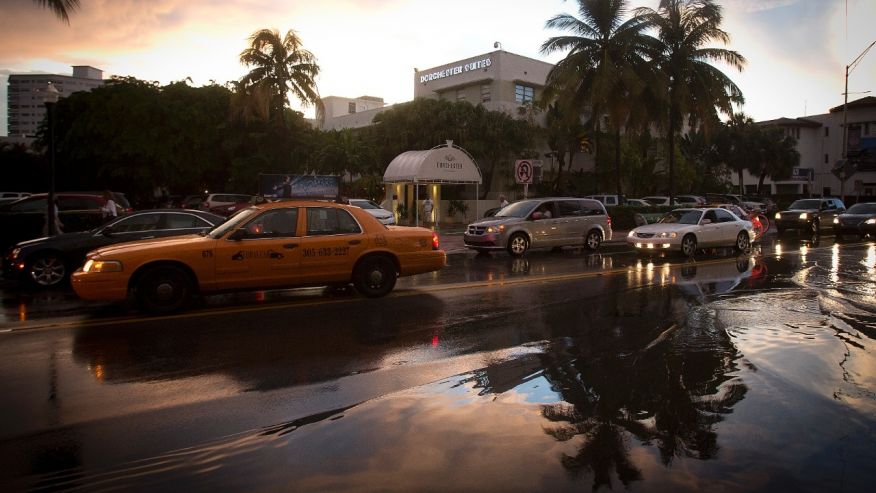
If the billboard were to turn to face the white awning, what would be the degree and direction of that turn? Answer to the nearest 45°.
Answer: approximately 135° to its left

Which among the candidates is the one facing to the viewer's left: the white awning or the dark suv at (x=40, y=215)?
the dark suv

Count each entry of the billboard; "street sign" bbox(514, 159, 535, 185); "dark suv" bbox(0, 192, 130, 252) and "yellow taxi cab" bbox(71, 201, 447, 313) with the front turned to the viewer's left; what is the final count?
2

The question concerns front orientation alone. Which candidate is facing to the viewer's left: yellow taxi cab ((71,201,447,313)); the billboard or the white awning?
the yellow taxi cab

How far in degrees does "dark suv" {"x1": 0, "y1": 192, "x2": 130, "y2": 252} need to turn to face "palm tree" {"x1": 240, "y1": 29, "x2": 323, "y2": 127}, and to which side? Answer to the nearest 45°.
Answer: approximately 135° to its right

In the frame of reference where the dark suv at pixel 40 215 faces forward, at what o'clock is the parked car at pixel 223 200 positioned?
The parked car is roughly at 4 o'clock from the dark suv.

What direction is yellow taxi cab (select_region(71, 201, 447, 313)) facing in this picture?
to the viewer's left
